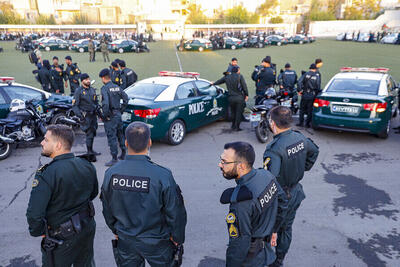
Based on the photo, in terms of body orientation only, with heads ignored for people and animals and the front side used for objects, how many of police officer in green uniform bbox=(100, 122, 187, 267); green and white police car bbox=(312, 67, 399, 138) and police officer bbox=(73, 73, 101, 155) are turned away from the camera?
2

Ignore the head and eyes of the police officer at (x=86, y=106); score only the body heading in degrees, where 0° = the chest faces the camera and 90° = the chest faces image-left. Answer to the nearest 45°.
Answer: approximately 315°

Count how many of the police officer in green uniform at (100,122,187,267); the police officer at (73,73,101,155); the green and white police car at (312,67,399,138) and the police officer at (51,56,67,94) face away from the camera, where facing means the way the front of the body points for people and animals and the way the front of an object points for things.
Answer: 2

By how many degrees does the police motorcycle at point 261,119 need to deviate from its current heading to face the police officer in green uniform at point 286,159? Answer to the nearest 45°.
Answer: approximately 135° to its right

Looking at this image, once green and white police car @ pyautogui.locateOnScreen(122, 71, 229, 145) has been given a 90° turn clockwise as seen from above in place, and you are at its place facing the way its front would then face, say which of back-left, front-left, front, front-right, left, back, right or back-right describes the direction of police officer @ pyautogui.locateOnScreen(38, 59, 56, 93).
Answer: back

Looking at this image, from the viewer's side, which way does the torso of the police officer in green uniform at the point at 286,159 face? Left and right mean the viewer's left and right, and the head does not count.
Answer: facing away from the viewer and to the left of the viewer

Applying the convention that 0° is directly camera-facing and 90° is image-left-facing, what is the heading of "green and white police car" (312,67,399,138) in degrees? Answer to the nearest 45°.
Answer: approximately 180°

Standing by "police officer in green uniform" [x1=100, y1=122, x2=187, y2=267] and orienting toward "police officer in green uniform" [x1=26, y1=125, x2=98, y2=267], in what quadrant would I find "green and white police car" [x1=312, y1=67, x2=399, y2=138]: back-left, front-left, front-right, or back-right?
back-right

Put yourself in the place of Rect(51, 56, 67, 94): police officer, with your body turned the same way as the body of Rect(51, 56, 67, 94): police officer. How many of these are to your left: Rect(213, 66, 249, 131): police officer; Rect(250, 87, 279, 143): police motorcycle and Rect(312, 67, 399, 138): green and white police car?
3

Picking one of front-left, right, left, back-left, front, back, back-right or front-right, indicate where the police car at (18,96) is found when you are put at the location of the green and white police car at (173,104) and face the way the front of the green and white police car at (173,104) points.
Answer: back-left

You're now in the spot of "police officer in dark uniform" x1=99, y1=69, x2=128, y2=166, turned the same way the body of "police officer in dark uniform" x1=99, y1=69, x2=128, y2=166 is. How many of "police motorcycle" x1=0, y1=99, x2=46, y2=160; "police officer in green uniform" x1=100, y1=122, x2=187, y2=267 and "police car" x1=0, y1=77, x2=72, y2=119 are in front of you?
2
